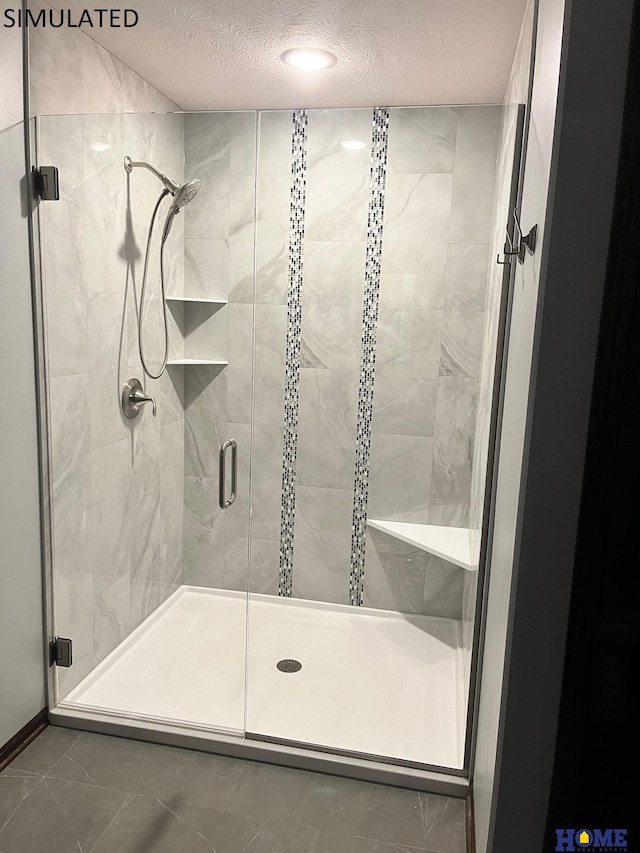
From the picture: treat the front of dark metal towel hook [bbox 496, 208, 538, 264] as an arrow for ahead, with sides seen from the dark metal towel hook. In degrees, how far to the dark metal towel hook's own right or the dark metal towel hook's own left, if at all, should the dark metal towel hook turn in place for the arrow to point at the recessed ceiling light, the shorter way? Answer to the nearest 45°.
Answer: approximately 45° to the dark metal towel hook's own right

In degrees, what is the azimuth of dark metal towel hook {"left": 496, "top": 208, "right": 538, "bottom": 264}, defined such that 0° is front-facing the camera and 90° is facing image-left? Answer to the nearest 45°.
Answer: approximately 90°

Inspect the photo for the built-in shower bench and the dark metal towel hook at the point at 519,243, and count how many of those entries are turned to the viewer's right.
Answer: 0
